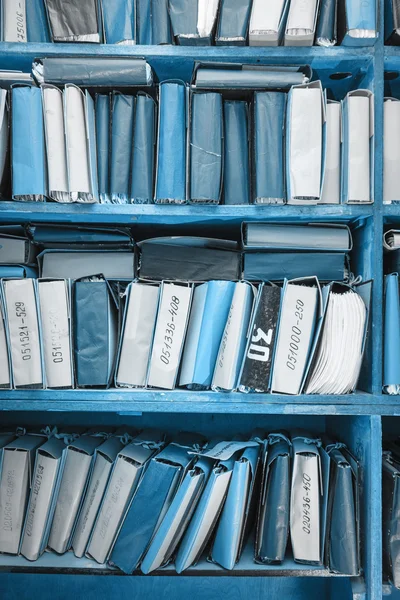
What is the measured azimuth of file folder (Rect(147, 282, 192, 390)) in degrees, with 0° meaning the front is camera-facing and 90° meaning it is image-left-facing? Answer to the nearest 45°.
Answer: approximately 0°
